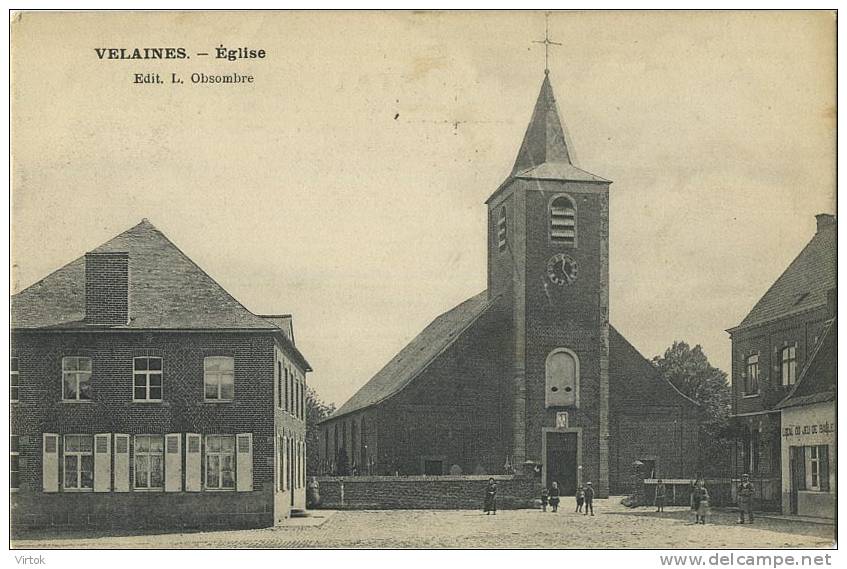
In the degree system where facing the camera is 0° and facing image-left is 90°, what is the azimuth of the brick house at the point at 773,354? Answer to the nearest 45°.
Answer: approximately 45°

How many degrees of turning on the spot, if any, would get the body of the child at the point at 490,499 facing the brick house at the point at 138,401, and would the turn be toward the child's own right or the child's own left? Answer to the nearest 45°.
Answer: approximately 45° to the child's own right

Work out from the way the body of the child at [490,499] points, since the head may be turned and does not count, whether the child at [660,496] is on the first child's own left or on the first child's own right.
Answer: on the first child's own left

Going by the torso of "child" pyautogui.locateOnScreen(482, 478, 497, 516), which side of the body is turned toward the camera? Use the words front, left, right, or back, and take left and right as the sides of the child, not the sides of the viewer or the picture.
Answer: front

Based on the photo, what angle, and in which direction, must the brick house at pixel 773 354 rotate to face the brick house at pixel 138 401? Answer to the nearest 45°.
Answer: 0° — it already faces it

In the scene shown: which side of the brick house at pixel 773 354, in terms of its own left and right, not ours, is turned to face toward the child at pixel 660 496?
front

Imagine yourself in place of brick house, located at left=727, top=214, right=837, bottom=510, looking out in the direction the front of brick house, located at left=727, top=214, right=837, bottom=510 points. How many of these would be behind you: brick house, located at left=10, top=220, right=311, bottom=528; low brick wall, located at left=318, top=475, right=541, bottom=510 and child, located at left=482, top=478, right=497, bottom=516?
0

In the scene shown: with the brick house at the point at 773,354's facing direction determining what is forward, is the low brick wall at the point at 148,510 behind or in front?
in front

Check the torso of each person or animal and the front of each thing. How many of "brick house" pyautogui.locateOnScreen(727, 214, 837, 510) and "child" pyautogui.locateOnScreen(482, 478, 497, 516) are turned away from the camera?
0

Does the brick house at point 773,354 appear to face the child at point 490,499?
yes
